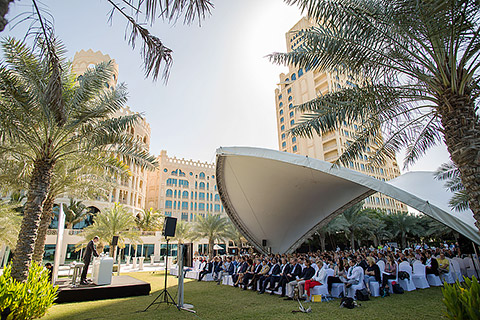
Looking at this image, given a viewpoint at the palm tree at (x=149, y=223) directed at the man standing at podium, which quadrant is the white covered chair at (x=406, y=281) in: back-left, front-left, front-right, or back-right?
front-left

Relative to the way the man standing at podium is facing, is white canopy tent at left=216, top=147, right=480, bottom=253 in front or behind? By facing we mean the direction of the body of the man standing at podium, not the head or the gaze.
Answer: in front

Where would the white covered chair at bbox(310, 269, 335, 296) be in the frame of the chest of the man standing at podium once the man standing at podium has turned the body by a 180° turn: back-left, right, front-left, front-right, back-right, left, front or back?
back-left

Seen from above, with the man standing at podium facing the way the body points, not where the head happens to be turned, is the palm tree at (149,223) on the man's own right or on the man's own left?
on the man's own left

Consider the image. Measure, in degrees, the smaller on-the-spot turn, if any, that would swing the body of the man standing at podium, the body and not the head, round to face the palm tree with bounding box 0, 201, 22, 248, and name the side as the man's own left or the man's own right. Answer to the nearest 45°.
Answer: approximately 135° to the man's own left

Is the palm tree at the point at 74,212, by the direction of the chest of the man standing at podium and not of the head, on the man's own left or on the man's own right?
on the man's own left

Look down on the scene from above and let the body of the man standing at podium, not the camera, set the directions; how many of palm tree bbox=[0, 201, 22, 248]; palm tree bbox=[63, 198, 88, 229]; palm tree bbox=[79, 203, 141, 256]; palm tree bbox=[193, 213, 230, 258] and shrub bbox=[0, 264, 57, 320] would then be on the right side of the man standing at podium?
1

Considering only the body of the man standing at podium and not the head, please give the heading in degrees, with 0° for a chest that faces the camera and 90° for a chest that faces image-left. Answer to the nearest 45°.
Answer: approximately 270°

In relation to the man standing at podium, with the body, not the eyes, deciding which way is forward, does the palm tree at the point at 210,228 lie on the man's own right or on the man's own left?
on the man's own left

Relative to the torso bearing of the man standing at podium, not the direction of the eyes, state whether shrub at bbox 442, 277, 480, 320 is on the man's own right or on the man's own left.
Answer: on the man's own right

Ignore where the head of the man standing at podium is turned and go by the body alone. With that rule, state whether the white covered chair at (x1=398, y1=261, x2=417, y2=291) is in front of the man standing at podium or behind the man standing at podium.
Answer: in front

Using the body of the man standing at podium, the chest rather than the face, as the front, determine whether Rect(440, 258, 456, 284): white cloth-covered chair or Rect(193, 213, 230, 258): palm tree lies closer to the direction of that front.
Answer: the white cloth-covered chair

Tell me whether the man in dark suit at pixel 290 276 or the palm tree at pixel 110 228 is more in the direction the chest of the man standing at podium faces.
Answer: the man in dark suit

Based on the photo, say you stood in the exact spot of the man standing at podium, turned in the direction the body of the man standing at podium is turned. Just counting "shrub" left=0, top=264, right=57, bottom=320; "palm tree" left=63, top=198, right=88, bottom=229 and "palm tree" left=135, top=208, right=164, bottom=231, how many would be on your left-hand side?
2
